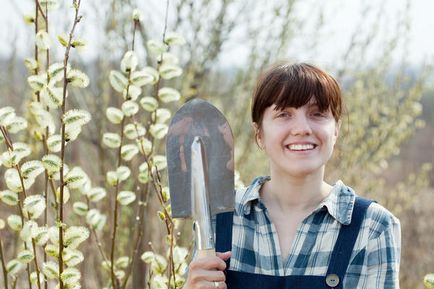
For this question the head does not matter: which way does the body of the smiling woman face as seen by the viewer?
toward the camera

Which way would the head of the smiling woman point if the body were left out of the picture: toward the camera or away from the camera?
toward the camera
